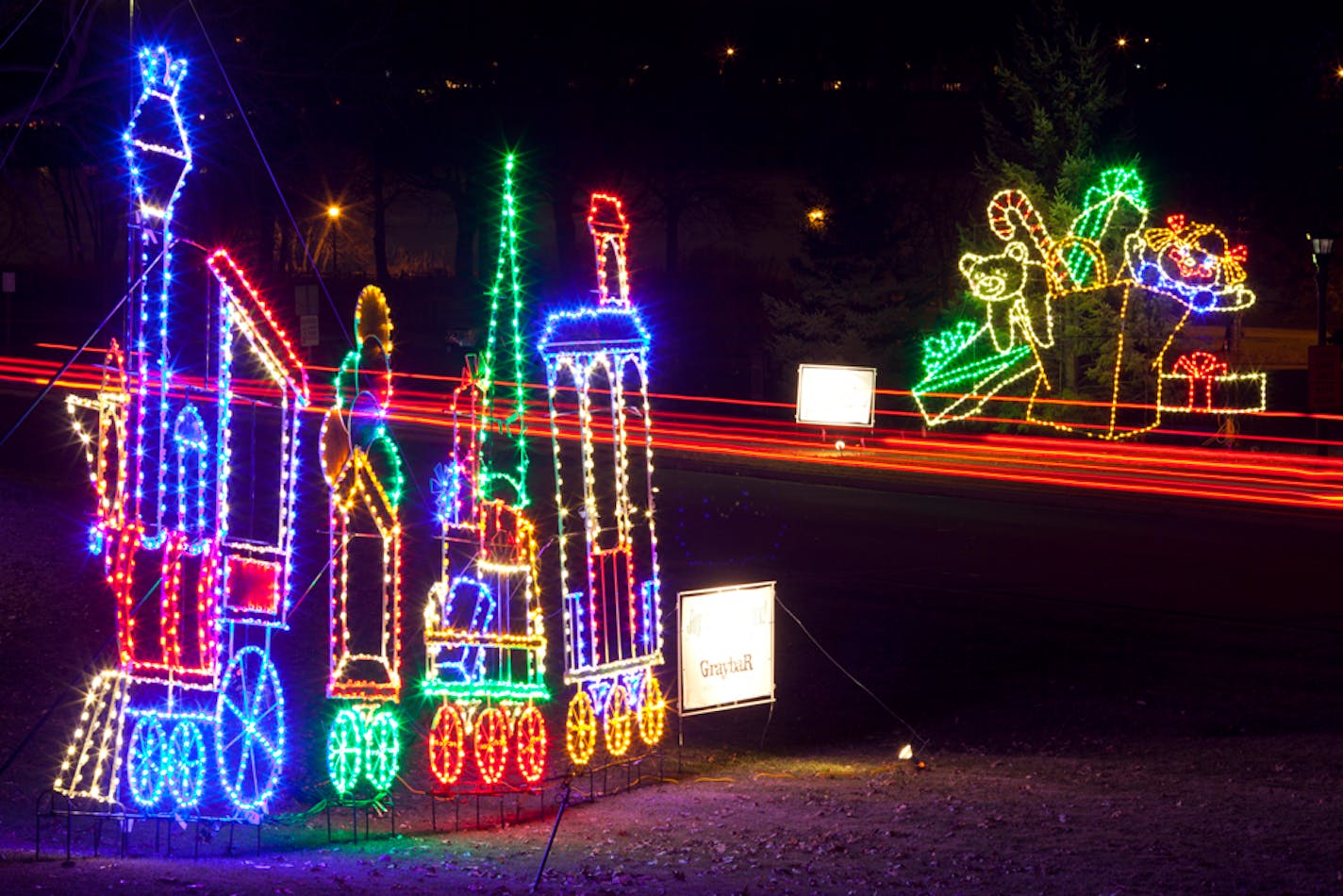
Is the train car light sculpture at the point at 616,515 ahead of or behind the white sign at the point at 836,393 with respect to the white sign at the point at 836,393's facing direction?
ahead

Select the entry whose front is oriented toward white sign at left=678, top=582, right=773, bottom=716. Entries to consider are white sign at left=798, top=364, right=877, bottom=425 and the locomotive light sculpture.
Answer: white sign at left=798, top=364, right=877, bottom=425

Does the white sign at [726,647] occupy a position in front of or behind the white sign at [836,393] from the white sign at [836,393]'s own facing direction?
in front

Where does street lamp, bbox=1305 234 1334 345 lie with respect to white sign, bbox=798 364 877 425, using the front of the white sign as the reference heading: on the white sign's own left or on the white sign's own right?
on the white sign's own left

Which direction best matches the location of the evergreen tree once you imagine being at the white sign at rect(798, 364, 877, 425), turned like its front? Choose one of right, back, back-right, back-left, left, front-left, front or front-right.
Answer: back-left

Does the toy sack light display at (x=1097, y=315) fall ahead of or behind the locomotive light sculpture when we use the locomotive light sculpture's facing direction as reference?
behind

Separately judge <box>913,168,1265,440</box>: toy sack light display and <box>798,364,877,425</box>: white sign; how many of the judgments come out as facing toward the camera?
2

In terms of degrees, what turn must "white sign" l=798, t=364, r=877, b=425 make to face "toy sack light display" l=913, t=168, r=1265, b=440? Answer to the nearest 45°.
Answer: approximately 135° to its left

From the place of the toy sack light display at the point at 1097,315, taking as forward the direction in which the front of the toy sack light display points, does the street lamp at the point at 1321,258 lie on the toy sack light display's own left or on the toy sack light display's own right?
on the toy sack light display's own left

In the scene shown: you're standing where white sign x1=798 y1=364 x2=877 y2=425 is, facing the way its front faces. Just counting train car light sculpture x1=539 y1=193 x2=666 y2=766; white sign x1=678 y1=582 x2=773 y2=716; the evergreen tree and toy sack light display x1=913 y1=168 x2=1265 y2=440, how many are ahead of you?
2

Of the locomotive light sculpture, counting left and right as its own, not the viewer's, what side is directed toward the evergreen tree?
back
